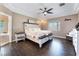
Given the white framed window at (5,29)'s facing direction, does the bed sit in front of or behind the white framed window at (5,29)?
in front

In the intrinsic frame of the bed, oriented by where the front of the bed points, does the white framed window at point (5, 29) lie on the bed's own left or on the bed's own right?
on the bed's own right

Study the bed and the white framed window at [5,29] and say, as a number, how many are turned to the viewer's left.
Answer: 0

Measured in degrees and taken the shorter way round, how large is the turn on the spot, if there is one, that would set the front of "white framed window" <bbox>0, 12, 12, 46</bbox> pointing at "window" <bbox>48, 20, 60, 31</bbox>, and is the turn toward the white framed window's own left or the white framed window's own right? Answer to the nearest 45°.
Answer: approximately 45° to the white framed window's own left
